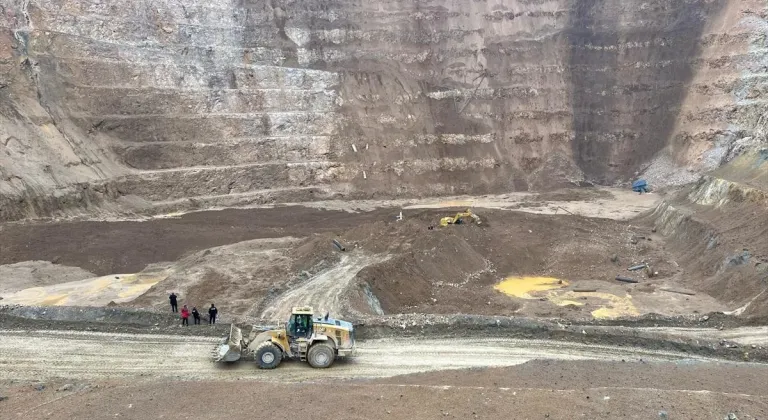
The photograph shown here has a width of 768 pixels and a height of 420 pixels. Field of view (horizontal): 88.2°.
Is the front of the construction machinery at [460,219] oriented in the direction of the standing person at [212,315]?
no

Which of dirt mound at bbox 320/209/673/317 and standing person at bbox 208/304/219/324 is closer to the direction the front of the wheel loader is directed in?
the standing person

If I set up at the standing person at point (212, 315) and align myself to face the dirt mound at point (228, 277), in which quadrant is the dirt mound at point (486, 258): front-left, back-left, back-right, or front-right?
front-right

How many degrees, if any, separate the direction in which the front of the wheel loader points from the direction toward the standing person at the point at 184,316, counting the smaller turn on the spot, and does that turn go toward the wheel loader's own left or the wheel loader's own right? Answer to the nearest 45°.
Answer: approximately 45° to the wheel loader's own right

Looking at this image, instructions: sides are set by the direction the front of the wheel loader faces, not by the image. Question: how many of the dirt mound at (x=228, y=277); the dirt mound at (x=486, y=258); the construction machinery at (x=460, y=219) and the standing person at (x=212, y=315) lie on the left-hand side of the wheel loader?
0

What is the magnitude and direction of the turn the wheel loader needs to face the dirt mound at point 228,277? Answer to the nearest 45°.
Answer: approximately 90° to its right

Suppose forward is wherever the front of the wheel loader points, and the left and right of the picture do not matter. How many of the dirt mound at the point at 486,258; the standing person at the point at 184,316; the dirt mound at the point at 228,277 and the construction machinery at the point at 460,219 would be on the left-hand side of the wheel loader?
0

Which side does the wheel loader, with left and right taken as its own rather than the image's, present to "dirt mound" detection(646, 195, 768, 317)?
back

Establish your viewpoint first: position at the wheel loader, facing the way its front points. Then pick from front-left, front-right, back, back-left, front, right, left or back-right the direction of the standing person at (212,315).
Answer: front-right

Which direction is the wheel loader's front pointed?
to the viewer's left
